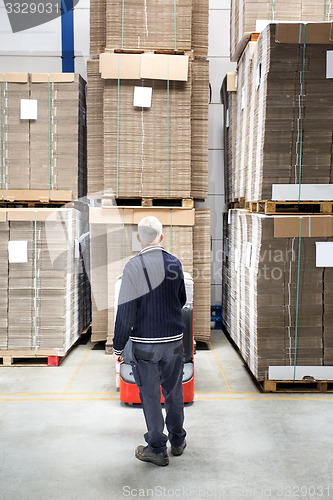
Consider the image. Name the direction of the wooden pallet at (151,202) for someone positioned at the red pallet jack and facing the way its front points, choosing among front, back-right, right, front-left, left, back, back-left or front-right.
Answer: front

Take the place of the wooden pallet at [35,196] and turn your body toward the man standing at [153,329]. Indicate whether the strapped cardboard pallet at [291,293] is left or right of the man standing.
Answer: left

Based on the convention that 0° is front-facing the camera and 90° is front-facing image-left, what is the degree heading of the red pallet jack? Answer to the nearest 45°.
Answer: approximately 180°

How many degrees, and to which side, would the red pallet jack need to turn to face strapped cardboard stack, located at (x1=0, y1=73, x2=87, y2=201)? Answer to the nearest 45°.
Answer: approximately 45° to its left

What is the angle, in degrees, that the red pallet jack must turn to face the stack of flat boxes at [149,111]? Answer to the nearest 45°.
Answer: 0° — it already faces it

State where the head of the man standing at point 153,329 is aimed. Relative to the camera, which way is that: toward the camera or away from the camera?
away from the camera

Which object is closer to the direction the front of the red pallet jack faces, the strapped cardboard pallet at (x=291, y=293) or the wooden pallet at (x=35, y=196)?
the wooden pallet
